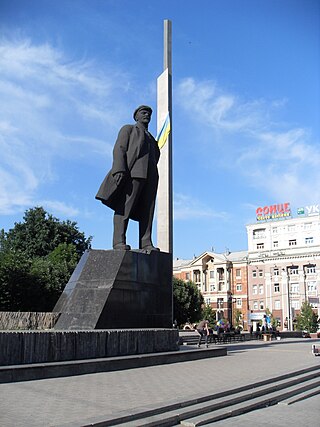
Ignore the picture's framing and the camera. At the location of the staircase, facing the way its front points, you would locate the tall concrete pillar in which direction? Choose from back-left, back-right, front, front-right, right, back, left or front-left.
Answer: back-left

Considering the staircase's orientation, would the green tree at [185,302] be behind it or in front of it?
behind

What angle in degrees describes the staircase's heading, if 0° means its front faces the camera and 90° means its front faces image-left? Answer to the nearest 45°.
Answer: approximately 315°

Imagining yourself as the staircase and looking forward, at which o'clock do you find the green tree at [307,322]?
The green tree is roughly at 8 o'clock from the staircase.

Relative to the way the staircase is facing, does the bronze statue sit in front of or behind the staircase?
behind

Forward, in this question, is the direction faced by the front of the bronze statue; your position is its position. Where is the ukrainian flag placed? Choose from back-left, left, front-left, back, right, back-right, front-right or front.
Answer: back-left

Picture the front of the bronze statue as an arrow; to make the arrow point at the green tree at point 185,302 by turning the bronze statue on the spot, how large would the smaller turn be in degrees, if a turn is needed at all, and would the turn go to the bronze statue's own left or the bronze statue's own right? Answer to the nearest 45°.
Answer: approximately 135° to the bronze statue's own left
